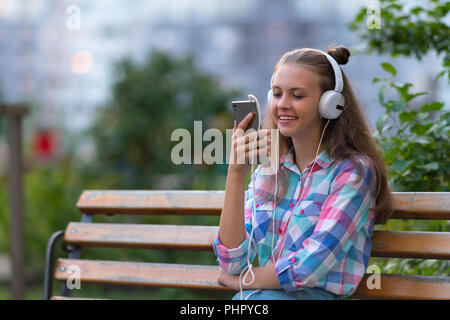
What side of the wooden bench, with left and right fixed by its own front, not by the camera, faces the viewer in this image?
front

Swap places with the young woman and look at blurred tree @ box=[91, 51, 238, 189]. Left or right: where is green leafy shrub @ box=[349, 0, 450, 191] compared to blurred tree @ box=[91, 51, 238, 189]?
right

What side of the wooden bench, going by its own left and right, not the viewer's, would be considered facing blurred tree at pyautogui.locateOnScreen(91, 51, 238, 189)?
back

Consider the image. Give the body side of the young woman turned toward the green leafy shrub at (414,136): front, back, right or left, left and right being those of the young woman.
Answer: back

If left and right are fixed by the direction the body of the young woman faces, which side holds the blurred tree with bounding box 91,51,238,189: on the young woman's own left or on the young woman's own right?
on the young woman's own right

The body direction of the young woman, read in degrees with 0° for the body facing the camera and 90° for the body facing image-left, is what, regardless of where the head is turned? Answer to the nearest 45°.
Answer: approximately 45°

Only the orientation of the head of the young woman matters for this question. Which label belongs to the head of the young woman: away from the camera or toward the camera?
toward the camera
